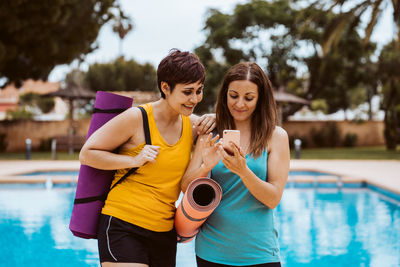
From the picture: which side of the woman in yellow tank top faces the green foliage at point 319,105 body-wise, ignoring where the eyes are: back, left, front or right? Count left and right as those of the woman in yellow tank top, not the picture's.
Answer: left

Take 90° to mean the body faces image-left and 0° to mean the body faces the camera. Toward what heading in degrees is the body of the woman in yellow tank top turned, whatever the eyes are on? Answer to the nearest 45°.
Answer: approximately 315°

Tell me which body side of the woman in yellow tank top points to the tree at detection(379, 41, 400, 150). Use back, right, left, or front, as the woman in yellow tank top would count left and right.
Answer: left

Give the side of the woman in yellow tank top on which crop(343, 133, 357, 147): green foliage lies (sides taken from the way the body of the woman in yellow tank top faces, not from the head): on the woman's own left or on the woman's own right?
on the woman's own left

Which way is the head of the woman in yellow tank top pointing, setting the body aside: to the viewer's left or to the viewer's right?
to the viewer's right

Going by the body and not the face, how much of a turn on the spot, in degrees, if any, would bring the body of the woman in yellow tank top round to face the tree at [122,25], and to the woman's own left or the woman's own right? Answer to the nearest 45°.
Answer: approximately 135° to the woman's own left

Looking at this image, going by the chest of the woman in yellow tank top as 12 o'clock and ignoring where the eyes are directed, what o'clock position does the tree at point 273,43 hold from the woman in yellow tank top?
The tree is roughly at 8 o'clock from the woman in yellow tank top.

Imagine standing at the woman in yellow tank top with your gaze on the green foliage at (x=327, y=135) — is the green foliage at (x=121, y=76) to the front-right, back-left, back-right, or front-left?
front-left

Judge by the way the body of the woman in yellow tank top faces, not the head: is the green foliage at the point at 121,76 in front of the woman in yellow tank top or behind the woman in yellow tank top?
behind
